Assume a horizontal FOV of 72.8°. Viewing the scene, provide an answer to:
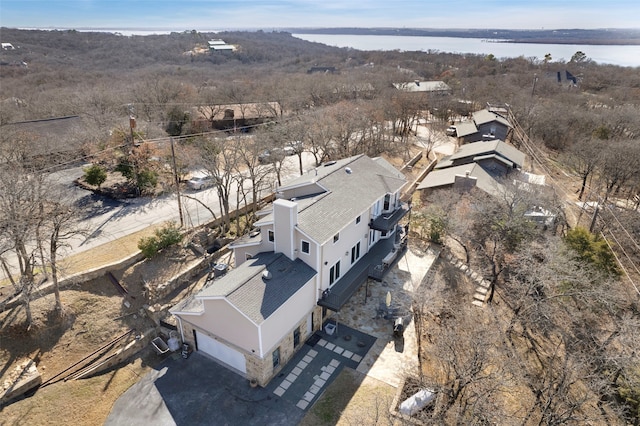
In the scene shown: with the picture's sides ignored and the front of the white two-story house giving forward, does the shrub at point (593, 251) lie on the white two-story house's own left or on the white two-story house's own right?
on the white two-story house's own right

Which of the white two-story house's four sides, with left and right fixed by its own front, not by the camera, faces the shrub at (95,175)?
front

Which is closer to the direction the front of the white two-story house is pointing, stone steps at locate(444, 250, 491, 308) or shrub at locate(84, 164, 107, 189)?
the shrub

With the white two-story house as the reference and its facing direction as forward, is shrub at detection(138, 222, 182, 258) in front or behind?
in front

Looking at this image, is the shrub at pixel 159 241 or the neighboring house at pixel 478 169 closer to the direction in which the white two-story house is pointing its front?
the shrub

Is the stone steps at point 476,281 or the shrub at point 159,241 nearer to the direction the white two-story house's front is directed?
the shrub

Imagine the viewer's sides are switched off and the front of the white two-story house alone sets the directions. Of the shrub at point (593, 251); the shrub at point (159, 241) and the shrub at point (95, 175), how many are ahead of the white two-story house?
2
